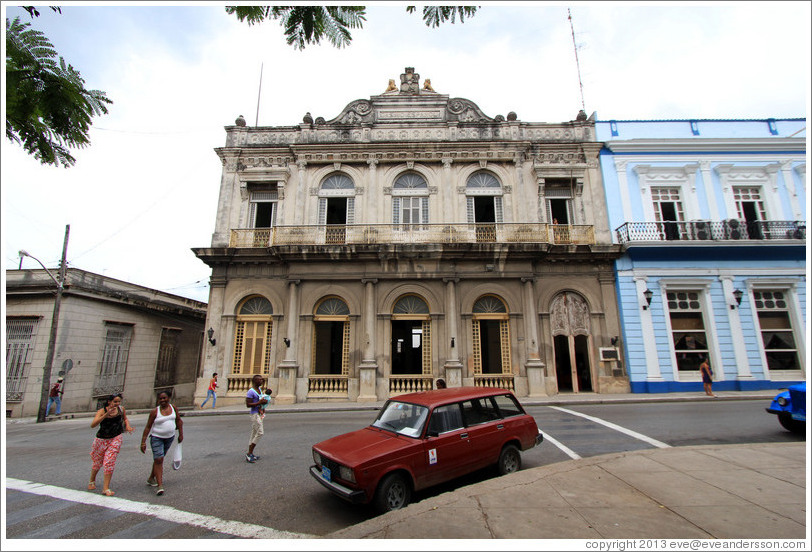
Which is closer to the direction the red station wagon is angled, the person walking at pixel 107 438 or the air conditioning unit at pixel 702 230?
the person walking

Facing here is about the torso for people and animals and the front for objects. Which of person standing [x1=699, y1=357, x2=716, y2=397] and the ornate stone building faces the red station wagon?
the ornate stone building

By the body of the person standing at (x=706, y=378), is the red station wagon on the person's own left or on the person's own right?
on the person's own right
